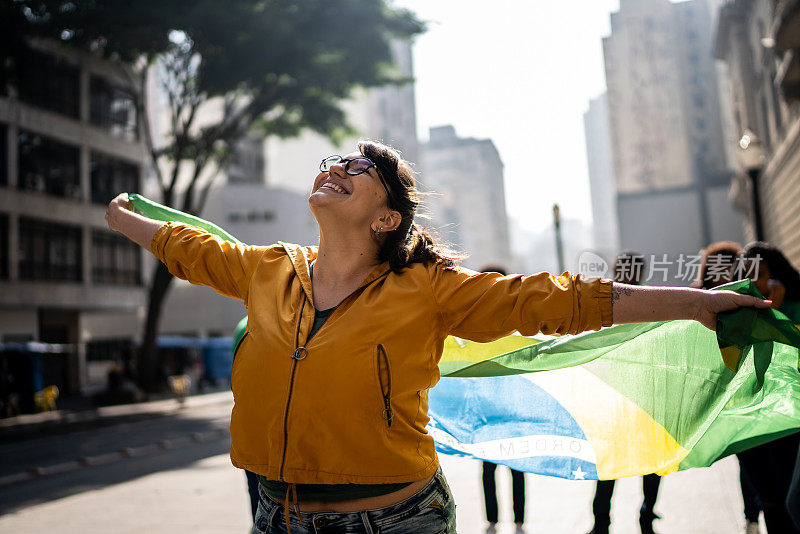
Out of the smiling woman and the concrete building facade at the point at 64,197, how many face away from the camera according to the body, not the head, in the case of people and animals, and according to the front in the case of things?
0

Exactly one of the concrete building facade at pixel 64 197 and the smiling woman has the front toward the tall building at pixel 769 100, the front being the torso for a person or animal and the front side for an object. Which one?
the concrete building facade

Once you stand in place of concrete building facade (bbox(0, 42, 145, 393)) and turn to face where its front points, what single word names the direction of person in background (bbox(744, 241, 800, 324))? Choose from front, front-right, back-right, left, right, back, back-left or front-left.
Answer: front-right

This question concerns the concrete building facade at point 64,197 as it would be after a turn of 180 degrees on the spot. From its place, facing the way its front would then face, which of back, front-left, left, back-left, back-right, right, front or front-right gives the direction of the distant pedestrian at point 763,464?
back-left

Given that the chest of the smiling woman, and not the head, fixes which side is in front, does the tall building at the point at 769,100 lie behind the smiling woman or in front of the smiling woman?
behind

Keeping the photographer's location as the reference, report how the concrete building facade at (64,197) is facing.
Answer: facing the viewer and to the right of the viewer

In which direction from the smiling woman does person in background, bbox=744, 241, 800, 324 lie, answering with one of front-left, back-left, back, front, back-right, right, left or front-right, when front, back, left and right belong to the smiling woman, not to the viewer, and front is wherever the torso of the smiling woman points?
back

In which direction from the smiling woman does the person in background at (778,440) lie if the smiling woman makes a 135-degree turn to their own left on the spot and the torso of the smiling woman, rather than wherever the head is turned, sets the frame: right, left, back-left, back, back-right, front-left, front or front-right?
front-left

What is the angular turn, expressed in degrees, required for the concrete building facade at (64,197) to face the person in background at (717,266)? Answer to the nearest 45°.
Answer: approximately 45° to its right

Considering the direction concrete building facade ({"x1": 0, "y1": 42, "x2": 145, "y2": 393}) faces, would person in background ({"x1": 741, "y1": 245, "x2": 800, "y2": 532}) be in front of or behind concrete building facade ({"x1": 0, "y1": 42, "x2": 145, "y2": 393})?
in front

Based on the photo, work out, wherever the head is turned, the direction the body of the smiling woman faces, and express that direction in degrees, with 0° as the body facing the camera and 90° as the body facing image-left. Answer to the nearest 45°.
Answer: approximately 45°

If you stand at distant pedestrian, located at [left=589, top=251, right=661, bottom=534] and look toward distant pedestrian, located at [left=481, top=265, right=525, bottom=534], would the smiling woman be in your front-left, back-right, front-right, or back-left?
front-left

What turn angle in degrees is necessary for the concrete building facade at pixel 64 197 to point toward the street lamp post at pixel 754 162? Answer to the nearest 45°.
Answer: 0° — it already faces it

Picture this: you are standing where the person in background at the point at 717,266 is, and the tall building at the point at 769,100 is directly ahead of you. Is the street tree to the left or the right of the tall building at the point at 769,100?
left

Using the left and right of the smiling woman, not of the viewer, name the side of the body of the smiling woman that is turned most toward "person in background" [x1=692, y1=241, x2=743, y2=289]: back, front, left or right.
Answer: back

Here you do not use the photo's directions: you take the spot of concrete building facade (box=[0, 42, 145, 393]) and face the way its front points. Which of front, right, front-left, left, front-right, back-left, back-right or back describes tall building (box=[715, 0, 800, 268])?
front
